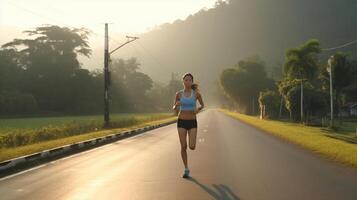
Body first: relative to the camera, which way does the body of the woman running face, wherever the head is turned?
toward the camera
